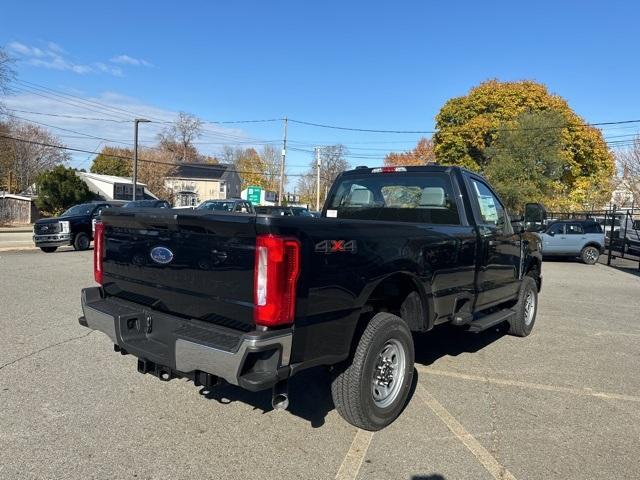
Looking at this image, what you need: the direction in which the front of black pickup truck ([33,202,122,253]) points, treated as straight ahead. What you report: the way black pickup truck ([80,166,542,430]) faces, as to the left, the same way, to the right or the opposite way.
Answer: the opposite way

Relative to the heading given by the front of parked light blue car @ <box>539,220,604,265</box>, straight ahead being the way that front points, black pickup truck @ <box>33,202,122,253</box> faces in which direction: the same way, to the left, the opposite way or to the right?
to the left

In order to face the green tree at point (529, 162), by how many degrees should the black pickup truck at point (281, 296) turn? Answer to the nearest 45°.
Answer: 0° — it already faces it

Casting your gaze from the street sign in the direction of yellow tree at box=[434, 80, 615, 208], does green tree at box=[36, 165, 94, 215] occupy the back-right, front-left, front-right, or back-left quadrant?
back-right

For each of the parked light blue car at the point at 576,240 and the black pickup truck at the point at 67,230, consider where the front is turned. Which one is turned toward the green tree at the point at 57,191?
the parked light blue car

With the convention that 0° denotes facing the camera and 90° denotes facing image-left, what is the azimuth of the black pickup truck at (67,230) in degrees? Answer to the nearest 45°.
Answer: approximately 45°

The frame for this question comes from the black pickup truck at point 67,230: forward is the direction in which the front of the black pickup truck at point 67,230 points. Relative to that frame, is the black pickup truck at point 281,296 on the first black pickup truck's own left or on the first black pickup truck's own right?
on the first black pickup truck's own left

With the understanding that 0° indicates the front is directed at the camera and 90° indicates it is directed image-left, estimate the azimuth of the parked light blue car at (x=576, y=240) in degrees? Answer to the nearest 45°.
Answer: approximately 90°

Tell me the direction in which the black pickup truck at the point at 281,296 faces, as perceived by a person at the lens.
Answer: facing away from the viewer and to the right of the viewer

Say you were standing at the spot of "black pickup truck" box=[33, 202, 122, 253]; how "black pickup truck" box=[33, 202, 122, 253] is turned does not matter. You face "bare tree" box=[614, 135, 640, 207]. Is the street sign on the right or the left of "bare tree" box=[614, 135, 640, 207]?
left
